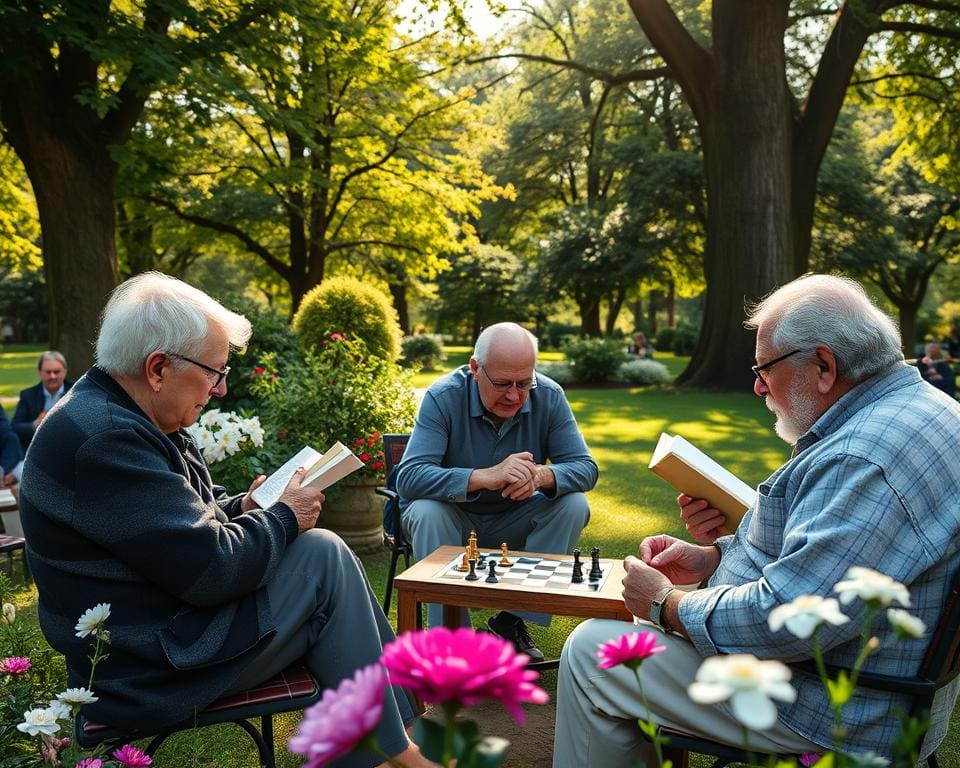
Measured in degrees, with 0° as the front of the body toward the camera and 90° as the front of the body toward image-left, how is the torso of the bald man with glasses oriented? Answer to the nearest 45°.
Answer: approximately 0°

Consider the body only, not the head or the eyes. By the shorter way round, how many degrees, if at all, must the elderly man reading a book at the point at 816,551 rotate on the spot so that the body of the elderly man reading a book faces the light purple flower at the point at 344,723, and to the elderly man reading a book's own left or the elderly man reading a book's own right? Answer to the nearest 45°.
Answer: approximately 90° to the elderly man reading a book's own left

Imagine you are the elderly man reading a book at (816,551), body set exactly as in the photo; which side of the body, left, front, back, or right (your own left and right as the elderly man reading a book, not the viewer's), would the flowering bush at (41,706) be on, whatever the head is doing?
front

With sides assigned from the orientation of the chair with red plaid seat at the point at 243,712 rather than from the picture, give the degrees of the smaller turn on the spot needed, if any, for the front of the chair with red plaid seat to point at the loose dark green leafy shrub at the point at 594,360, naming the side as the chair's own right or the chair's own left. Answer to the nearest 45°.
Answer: approximately 45° to the chair's own left

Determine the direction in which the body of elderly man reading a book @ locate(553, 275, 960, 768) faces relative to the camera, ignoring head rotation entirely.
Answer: to the viewer's left

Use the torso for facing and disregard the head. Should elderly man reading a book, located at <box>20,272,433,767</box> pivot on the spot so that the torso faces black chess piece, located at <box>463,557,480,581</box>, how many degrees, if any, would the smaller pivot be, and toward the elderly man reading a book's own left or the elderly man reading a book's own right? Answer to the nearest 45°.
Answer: approximately 45° to the elderly man reading a book's own left

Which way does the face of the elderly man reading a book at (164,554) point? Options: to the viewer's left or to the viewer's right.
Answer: to the viewer's right

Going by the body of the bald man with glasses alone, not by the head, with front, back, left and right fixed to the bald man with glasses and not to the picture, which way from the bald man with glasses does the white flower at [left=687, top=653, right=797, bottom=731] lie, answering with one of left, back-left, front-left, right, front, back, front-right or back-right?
front

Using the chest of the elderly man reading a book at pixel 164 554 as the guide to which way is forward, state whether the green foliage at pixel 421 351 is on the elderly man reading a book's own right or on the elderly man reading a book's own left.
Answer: on the elderly man reading a book's own left

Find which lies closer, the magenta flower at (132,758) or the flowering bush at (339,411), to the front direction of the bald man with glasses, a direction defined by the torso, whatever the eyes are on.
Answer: the magenta flower

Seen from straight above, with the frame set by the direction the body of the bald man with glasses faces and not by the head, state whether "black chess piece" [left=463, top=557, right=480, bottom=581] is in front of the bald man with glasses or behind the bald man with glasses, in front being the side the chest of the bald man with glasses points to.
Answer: in front

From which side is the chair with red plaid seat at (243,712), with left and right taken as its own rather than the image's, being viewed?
right

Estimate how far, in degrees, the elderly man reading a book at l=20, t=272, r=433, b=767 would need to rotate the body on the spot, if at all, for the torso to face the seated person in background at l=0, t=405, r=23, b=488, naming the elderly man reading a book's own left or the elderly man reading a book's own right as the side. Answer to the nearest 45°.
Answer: approximately 90° to the elderly man reading a book's own left

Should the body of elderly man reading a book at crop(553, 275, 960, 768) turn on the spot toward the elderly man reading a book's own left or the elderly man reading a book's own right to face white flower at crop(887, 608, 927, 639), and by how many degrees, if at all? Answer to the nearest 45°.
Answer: approximately 90° to the elderly man reading a book's own left

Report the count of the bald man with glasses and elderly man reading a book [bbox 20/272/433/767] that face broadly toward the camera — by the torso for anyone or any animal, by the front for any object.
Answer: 1

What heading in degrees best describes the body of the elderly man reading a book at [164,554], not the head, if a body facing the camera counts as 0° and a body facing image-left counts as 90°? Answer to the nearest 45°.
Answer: approximately 270°

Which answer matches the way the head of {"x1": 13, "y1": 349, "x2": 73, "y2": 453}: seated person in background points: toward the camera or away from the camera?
toward the camera
